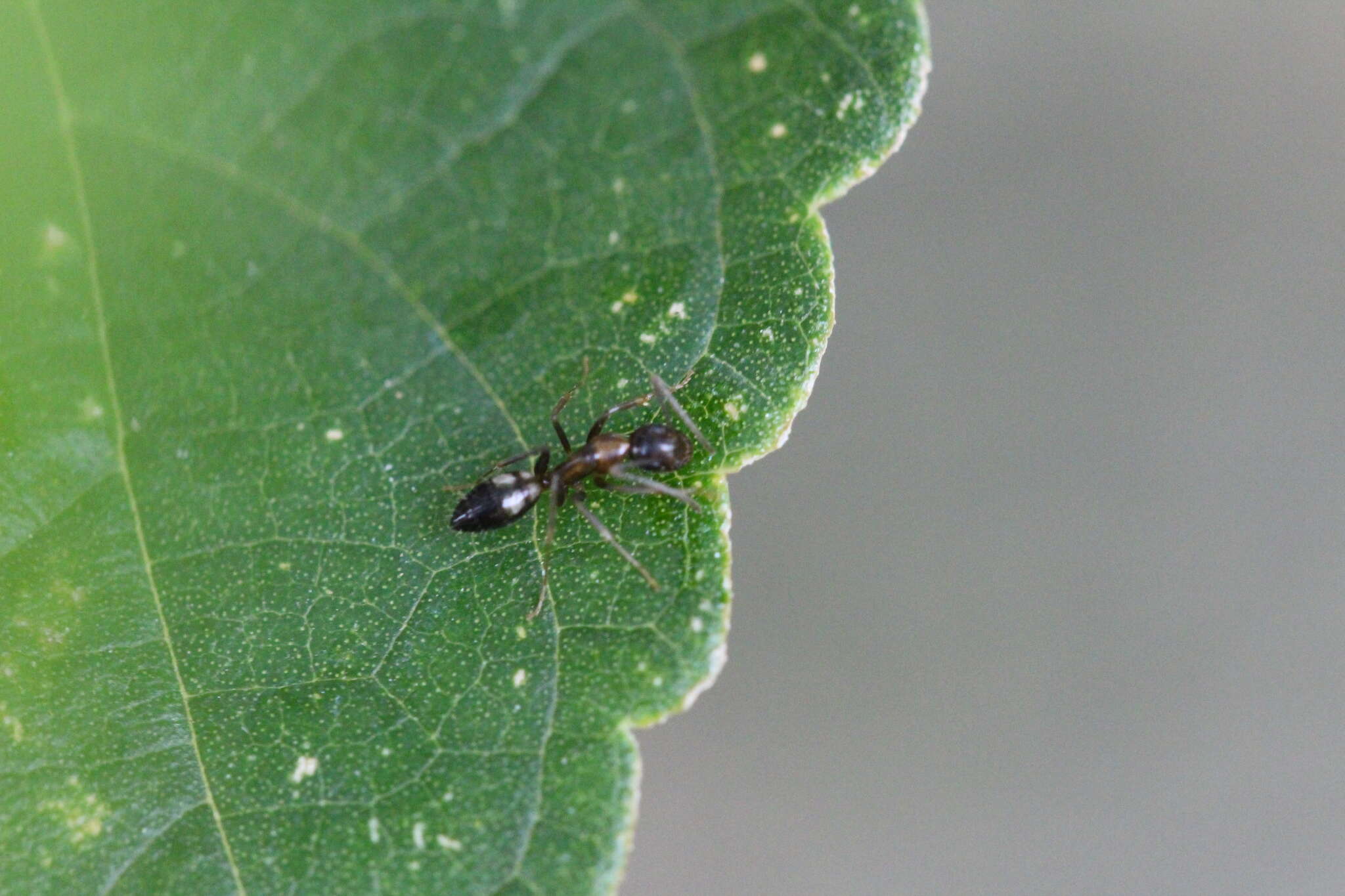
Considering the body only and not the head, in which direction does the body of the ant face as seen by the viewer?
to the viewer's right
